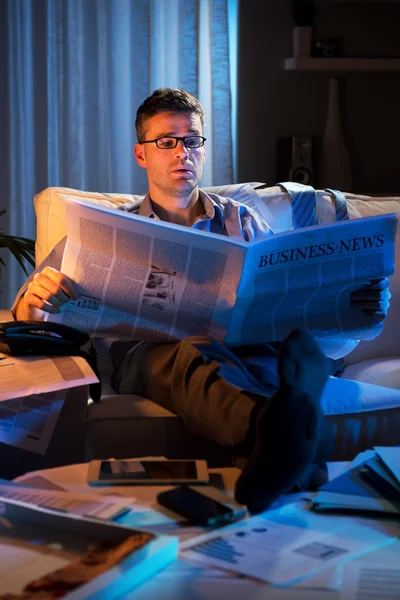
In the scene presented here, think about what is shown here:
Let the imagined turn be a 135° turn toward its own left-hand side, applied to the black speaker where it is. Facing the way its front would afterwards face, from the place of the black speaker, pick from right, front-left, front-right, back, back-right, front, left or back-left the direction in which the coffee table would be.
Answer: back

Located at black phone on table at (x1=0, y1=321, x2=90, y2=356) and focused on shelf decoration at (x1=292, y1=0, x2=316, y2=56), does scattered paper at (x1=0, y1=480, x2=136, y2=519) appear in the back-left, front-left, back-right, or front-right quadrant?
back-right

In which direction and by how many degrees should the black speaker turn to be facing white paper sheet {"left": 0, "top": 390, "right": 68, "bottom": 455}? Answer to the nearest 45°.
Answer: approximately 45° to its right

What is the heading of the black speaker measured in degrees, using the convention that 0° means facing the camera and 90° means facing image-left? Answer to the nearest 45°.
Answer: approximately 315°

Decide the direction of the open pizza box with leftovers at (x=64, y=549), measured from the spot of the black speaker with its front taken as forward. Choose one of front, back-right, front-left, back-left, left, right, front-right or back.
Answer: front-right

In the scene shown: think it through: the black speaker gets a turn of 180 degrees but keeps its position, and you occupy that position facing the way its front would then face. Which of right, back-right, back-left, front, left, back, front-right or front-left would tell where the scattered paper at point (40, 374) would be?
back-left

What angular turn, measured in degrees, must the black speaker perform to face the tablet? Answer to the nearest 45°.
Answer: approximately 45° to its right

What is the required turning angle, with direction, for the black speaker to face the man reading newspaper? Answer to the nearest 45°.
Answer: approximately 45° to its right
